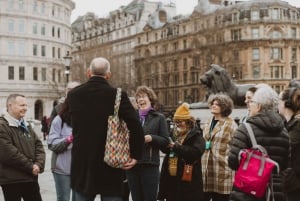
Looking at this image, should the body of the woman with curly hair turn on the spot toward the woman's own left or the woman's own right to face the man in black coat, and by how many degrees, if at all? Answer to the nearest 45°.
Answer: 0° — they already face them

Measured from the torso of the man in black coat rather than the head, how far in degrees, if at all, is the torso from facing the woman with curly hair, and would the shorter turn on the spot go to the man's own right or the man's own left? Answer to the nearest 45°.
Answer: approximately 45° to the man's own right

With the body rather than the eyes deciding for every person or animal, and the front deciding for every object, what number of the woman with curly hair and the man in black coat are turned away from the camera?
1

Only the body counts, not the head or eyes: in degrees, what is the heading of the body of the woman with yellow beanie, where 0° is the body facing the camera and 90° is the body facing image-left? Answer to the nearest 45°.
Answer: approximately 45°

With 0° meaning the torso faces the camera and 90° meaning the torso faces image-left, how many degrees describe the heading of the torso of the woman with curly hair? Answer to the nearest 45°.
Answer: approximately 45°

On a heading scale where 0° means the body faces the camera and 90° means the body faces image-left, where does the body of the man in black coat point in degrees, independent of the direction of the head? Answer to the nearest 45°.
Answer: approximately 180°

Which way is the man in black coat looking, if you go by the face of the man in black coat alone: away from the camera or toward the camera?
away from the camera
